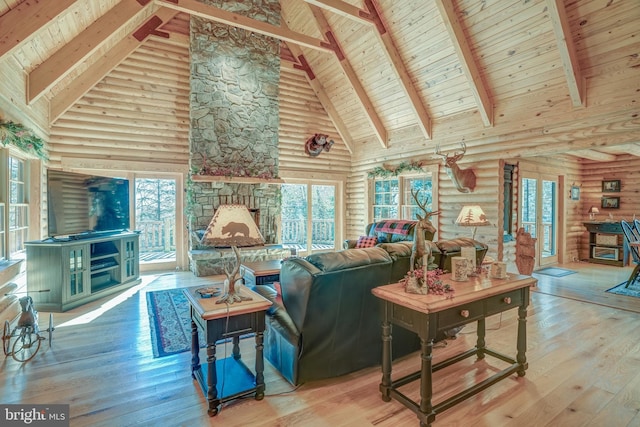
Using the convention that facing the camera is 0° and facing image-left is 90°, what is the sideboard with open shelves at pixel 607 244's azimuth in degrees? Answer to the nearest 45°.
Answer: approximately 45°

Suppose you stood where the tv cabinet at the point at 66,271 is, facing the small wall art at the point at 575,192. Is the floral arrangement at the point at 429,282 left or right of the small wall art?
right

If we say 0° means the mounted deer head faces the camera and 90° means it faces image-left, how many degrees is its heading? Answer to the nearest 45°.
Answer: approximately 45°

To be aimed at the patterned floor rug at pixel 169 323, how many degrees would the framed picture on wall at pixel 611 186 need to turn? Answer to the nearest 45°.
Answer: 0° — it already faces it

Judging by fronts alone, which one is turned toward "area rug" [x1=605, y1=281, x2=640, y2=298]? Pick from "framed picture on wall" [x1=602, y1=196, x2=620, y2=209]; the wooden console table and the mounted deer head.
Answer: the framed picture on wall

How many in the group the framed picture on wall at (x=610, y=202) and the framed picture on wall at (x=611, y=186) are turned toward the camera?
2

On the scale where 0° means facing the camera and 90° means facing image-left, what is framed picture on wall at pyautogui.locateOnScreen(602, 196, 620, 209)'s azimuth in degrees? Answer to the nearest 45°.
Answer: approximately 0°

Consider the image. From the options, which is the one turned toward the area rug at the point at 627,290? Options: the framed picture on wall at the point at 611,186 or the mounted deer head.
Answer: the framed picture on wall

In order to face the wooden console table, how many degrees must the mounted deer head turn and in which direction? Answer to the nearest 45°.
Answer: approximately 45° to its left

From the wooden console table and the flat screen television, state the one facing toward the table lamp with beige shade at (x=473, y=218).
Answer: the flat screen television

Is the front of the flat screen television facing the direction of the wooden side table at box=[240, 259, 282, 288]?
yes
